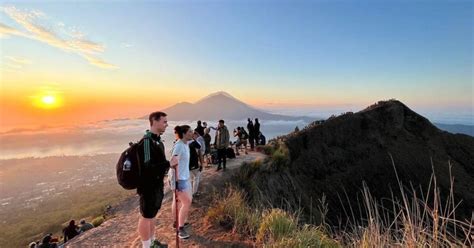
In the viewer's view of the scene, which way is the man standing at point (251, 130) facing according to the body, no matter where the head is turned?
to the viewer's left

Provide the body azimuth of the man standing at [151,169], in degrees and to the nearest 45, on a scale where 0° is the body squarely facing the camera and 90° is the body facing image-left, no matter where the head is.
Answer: approximately 270°

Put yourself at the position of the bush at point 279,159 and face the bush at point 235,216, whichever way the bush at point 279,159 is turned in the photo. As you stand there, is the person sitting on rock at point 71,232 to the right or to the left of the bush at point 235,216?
right

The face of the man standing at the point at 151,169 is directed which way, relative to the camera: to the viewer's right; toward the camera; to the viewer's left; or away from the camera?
to the viewer's right
